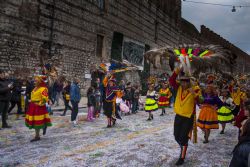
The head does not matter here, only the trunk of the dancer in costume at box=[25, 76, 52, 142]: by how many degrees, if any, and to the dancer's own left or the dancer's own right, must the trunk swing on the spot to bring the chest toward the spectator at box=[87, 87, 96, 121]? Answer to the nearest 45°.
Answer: approximately 180°

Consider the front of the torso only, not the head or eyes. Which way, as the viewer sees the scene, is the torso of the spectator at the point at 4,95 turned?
to the viewer's right

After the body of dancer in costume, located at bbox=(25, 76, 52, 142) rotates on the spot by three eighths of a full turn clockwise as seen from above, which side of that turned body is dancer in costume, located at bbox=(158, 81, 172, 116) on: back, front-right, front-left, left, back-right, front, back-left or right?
front-right

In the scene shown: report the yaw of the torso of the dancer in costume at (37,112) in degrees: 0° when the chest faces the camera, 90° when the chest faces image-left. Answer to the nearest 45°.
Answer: approximately 45°

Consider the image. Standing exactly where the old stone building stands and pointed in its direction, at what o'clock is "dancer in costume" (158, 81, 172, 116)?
The dancer in costume is roughly at 12 o'clock from the old stone building.
